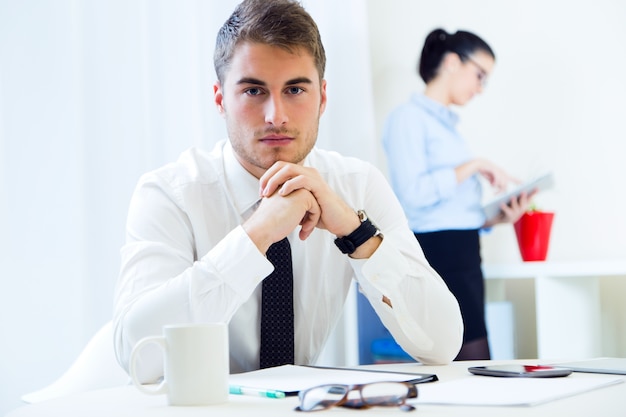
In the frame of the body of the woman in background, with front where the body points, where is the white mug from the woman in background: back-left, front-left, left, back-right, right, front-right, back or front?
right

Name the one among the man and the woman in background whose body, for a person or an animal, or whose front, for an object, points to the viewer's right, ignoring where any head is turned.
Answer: the woman in background

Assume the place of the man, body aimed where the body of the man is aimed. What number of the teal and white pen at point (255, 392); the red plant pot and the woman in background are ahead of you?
1

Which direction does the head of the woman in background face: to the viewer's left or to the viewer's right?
to the viewer's right

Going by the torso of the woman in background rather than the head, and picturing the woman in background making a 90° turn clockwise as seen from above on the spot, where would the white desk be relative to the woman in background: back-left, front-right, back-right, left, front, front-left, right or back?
front

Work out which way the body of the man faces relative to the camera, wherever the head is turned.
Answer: toward the camera

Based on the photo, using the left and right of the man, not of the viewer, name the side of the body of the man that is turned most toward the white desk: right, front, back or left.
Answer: front

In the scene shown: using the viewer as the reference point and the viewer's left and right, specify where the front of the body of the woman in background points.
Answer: facing to the right of the viewer

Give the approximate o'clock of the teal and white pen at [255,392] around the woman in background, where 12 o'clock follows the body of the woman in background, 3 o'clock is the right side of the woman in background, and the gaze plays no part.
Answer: The teal and white pen is roughly at 3 o'clock from the woman in background.

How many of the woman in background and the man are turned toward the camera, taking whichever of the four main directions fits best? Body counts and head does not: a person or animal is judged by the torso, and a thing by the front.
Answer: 1

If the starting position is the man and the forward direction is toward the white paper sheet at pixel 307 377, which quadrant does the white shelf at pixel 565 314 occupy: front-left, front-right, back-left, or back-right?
back-left

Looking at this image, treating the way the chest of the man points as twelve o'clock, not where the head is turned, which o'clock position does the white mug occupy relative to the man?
The white mug is roughly at 12 o'clock from the man.

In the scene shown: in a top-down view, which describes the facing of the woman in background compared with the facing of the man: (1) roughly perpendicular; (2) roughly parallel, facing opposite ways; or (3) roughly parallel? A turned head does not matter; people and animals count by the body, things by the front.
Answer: roughly perpendicular
